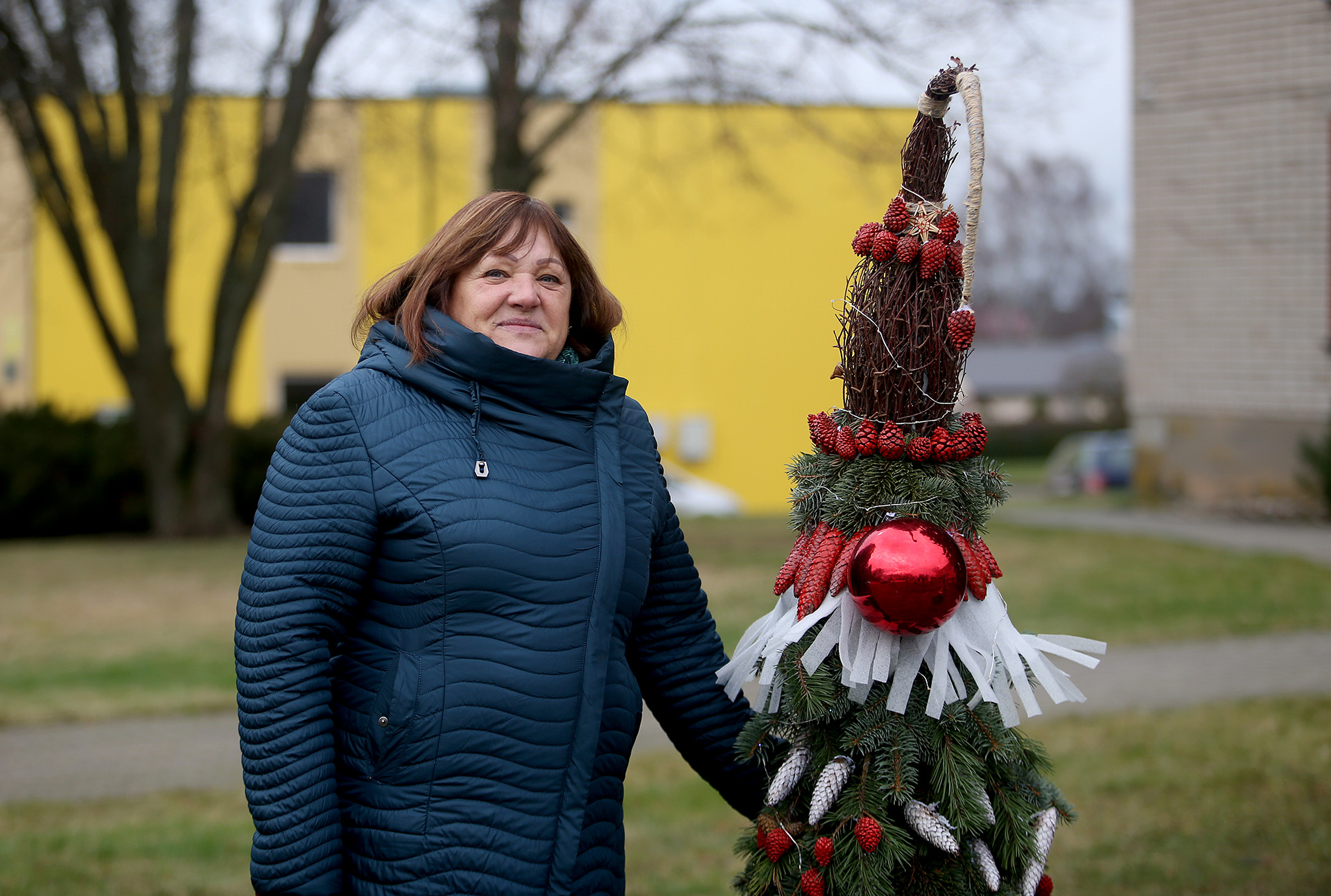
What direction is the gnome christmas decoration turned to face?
toward the camera

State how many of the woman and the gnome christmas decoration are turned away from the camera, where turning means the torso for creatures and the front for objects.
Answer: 0

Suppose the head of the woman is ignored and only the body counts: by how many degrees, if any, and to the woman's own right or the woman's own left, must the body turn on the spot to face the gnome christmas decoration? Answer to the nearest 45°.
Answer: approximately 45° to the woman's own left

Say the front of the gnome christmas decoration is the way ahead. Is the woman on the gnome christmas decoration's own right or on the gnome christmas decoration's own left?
on the gnome christmas decoration's own right

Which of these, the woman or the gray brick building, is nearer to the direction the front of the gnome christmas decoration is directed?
the woman

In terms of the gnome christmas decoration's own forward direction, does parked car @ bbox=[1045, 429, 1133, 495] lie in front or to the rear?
to the rear

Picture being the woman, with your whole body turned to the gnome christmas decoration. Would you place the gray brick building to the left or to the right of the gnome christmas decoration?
left

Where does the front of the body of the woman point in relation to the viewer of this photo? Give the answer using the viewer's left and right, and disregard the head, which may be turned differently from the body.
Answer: facing the viewer and to the right of the viewer

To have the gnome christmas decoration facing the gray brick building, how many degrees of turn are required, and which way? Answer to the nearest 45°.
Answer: approximately 180°

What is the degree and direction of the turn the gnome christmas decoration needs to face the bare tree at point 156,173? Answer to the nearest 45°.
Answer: approximately 135° to its right
